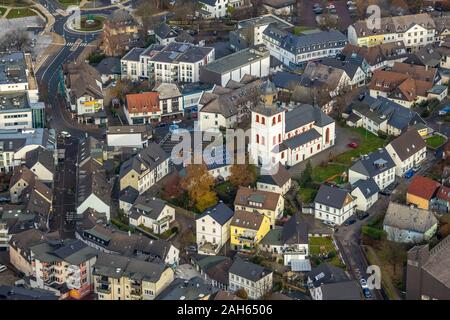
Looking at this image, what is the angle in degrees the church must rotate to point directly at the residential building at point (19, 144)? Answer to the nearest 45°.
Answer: approximately 45° to its right

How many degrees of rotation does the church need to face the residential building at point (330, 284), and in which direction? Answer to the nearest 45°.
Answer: approximately 45° to its left

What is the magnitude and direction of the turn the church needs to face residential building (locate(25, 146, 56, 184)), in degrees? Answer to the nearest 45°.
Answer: approximately 45° to its right

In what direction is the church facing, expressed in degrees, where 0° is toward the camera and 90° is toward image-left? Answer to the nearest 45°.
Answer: approximately 45°

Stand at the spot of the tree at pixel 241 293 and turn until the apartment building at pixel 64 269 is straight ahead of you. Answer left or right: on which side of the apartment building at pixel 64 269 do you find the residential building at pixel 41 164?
right

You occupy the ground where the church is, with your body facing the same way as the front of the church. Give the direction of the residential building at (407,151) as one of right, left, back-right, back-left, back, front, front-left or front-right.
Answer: back-left

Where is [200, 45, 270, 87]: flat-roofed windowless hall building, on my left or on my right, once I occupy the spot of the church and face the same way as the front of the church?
on my right

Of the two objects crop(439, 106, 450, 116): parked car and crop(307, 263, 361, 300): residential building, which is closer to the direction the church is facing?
the residential building

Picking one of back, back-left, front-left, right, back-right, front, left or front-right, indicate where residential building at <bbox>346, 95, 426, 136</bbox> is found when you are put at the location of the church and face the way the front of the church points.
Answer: back

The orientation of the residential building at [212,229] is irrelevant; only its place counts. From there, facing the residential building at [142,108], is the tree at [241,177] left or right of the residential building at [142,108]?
right
